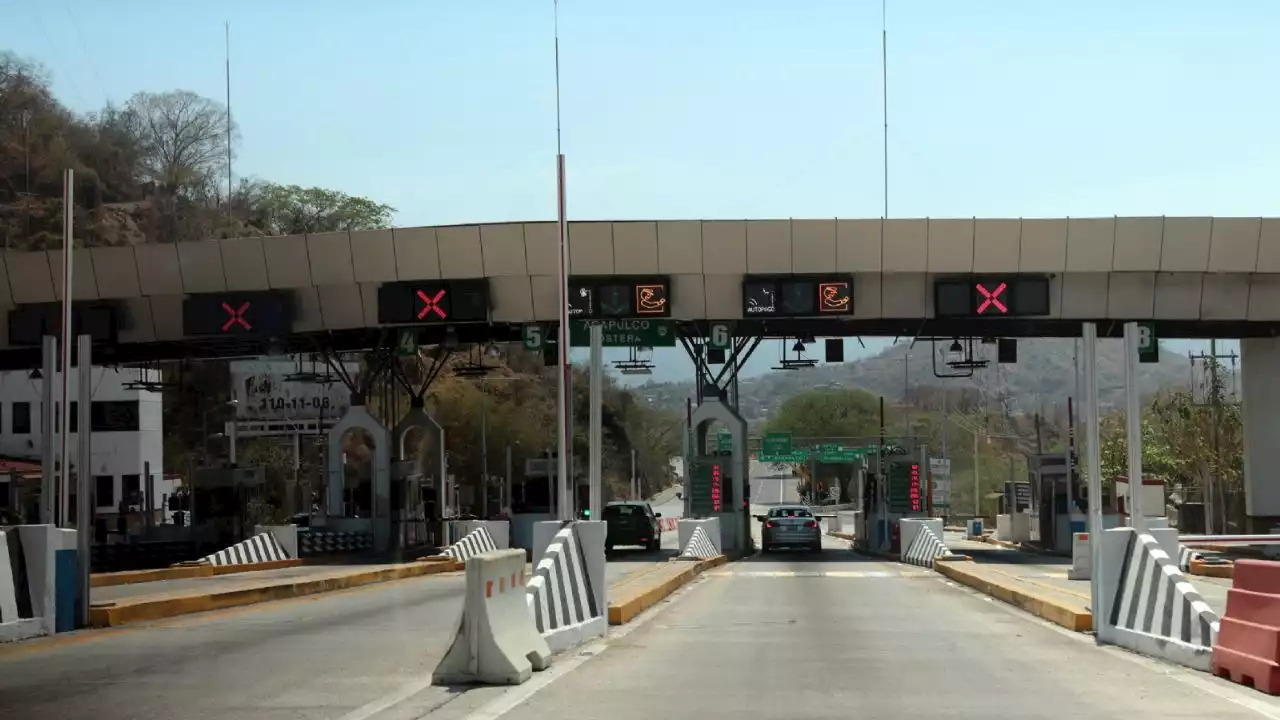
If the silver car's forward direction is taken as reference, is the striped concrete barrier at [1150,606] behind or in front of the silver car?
behind

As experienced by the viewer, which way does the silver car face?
facing away from the viewer

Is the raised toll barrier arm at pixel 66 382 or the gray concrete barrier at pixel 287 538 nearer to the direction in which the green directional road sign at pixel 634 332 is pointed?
the raised toll barrier arm

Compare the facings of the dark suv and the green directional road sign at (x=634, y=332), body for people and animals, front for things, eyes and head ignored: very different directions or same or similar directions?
very different directions

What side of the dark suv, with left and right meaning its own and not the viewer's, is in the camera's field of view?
back

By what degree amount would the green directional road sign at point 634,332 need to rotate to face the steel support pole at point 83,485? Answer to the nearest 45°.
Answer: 0° — it already faces it

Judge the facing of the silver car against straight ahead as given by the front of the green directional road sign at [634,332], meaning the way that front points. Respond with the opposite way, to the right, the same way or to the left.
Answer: the opposite way
